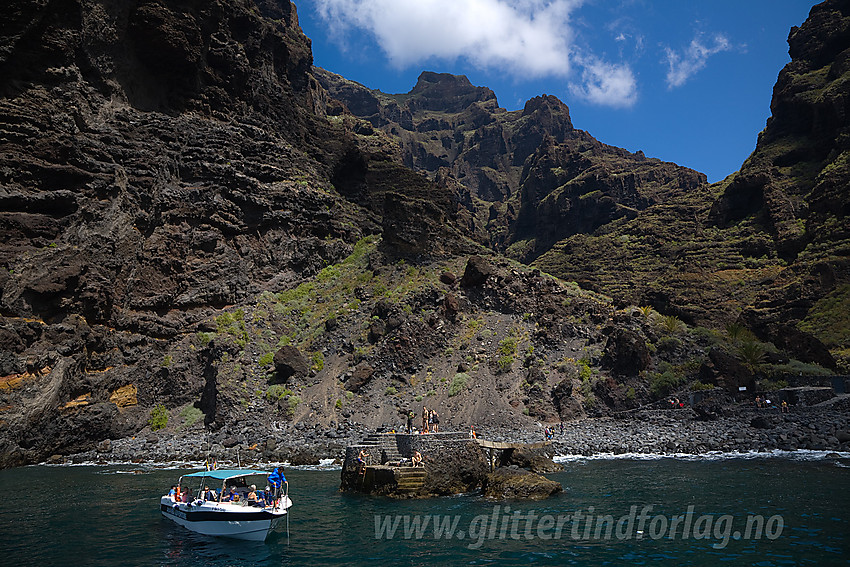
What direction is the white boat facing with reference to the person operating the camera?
facing the viewer and to the right of the viewer

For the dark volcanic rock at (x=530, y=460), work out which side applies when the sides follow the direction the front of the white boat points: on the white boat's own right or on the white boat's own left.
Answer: on the white boat's own left

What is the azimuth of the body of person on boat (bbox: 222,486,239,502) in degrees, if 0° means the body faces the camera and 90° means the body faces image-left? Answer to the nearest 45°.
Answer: approximately 315°

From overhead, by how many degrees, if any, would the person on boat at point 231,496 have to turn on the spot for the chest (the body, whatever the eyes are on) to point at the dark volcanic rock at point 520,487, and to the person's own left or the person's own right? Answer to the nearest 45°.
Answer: approximately 45° to the person's own left

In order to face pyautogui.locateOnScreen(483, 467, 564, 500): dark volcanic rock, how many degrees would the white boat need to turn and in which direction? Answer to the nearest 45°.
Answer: approximately 45° to its left
